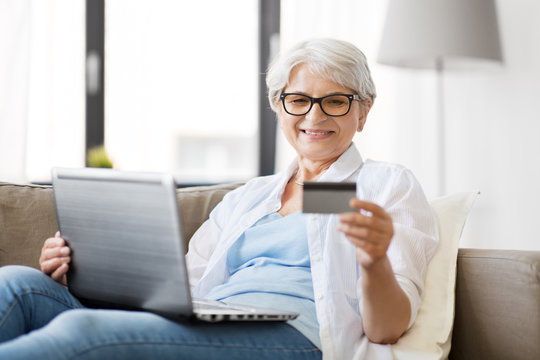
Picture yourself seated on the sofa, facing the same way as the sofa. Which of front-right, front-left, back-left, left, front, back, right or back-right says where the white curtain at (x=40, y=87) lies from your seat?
back-right

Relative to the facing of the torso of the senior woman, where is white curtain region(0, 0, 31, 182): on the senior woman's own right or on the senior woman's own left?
on the senior woman's own right

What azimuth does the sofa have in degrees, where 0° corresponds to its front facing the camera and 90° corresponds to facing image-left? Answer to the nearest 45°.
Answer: approximately 0°

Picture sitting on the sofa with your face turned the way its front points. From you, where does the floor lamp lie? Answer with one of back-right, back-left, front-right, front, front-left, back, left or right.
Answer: back
